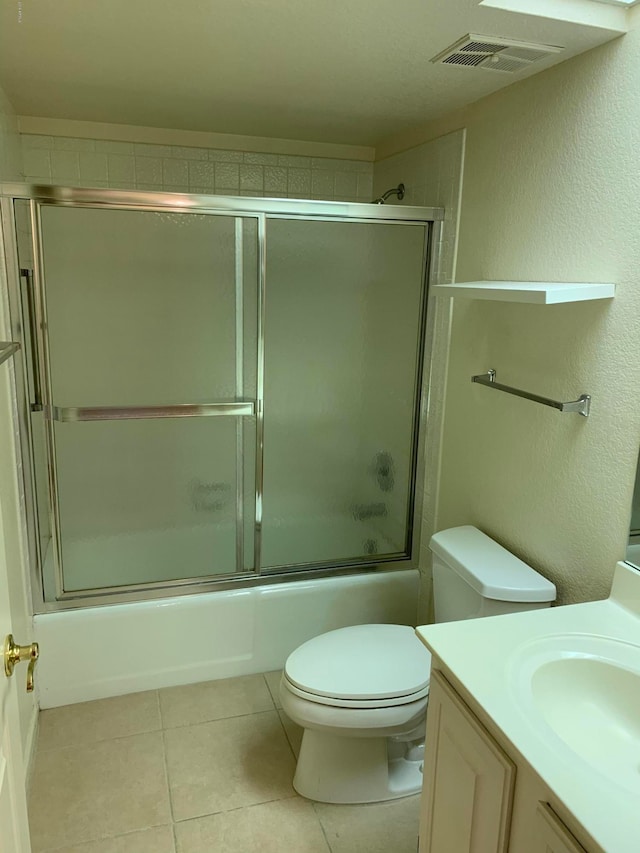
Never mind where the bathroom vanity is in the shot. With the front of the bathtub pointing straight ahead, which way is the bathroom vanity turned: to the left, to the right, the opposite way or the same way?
to the right

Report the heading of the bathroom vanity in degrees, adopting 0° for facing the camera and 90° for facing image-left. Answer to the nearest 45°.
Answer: approximately 45°

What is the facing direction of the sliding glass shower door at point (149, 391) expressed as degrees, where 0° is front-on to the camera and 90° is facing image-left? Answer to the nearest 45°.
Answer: approximately 0°

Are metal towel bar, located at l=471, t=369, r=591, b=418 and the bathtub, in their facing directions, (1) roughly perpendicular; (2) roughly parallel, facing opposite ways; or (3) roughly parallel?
roughly perpendicular
